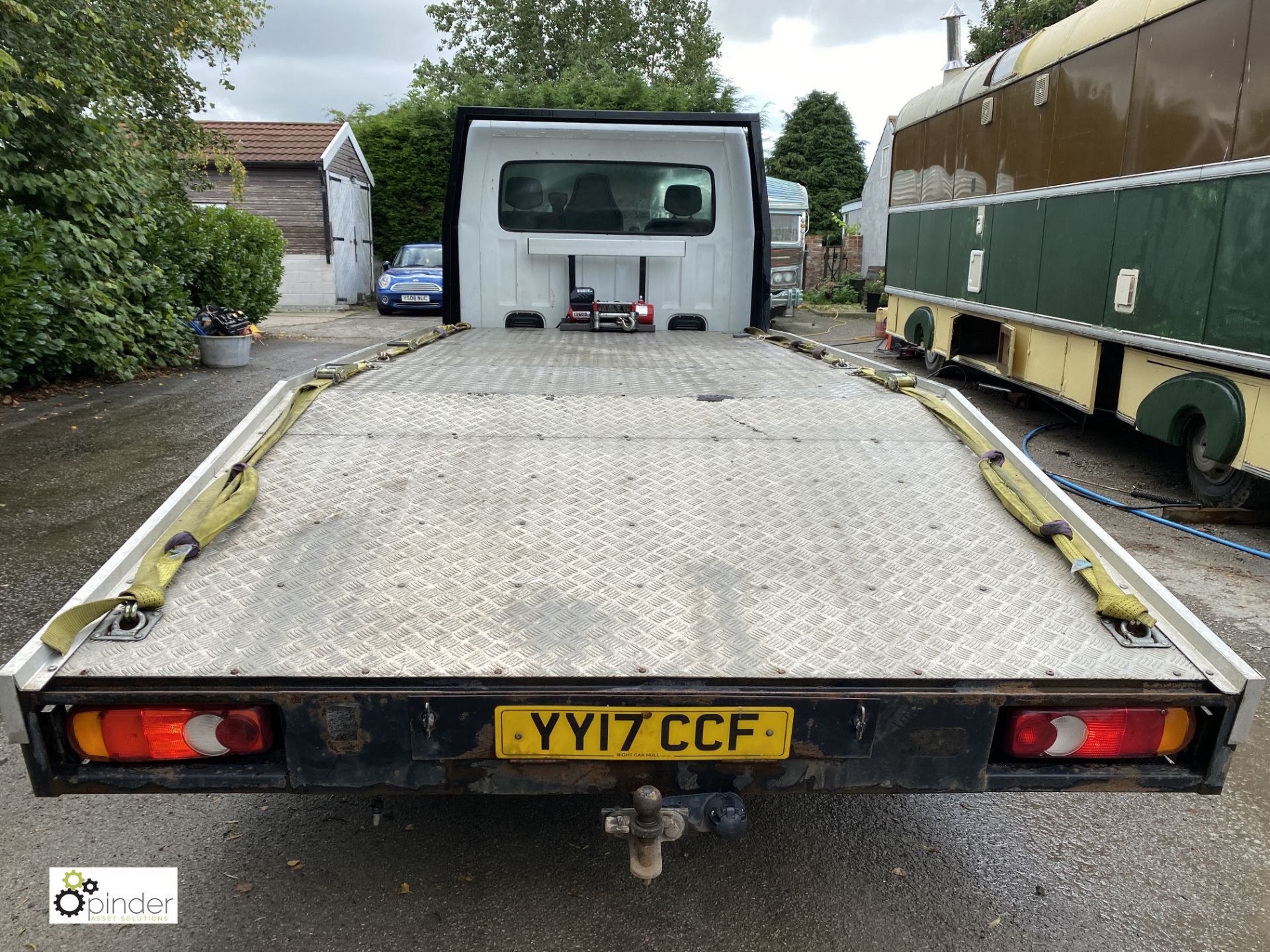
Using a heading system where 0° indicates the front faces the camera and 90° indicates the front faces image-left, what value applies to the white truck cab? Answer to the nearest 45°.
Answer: approximately 180°

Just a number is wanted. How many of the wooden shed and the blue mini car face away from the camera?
0

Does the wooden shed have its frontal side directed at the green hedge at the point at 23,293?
no

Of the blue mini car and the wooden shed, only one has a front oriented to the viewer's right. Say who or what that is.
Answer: the wooden shed

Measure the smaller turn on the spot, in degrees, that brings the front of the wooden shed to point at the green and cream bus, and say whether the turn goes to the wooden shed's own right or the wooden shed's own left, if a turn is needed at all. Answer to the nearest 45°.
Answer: approximately 90° to the wooden shed's own right

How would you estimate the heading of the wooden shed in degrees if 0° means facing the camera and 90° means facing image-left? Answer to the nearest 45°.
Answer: approximately 270°

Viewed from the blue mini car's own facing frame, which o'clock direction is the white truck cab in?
The white truck cab is roughly at 12 o'clock from the blue mini car.

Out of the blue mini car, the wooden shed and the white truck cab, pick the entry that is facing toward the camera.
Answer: the blue mini car

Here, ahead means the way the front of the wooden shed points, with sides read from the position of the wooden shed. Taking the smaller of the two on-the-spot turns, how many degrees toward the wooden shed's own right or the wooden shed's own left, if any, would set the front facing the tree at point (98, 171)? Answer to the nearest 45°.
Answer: approximately 90° to the wooden shed's own right

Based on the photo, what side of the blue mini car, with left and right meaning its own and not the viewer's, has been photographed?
front

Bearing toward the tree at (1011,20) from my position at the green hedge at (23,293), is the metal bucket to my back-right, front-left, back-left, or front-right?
front-left

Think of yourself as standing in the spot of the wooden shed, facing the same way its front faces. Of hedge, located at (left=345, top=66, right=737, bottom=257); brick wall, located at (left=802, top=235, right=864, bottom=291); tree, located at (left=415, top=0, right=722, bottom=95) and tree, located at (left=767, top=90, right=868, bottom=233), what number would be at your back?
0

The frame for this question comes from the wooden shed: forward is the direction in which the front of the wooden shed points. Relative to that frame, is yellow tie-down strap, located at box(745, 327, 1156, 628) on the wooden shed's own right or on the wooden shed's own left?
on the wooden shed's own right

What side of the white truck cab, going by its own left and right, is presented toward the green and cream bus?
right

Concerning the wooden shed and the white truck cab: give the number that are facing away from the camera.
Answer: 1

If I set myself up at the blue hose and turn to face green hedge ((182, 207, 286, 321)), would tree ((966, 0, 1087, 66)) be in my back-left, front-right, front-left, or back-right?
front-right

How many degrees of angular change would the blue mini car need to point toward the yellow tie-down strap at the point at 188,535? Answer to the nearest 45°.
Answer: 0° — it already faces it

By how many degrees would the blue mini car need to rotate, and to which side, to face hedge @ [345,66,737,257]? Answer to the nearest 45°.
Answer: approximately 180°
